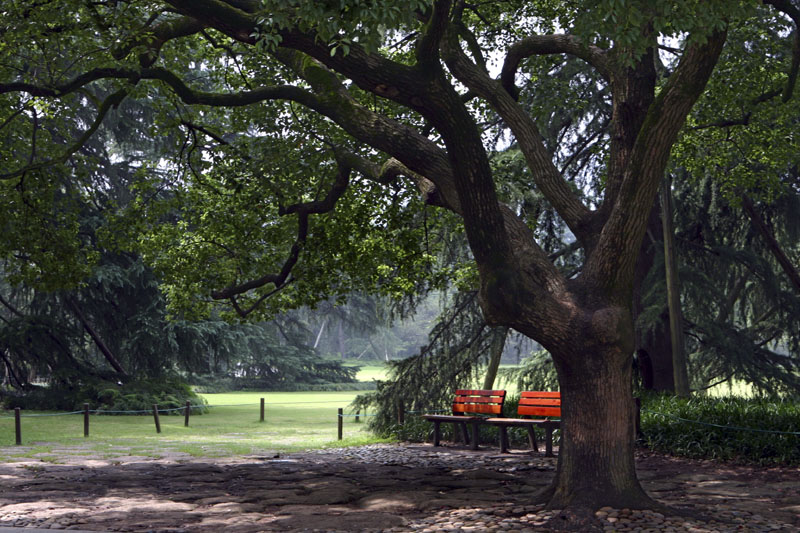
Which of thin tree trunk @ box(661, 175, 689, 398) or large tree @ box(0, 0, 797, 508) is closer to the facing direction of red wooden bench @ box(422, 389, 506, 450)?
the large tree

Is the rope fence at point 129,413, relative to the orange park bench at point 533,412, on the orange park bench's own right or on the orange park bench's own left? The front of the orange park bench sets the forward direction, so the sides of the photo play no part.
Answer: on the orange park bench's own right

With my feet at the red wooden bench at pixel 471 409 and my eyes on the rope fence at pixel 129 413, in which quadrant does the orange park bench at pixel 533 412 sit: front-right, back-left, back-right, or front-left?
back-left

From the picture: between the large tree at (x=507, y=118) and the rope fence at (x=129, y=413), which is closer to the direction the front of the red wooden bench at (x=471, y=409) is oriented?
the large tree

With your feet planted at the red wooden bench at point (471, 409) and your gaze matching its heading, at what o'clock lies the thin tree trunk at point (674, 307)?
The thin tree trunk is roughly at 7 o'clock from the red wooden bench.

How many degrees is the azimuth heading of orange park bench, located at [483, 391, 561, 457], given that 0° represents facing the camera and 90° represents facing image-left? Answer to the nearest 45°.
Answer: approximately 45°

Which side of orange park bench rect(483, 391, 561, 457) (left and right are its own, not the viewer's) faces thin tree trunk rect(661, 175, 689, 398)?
back
